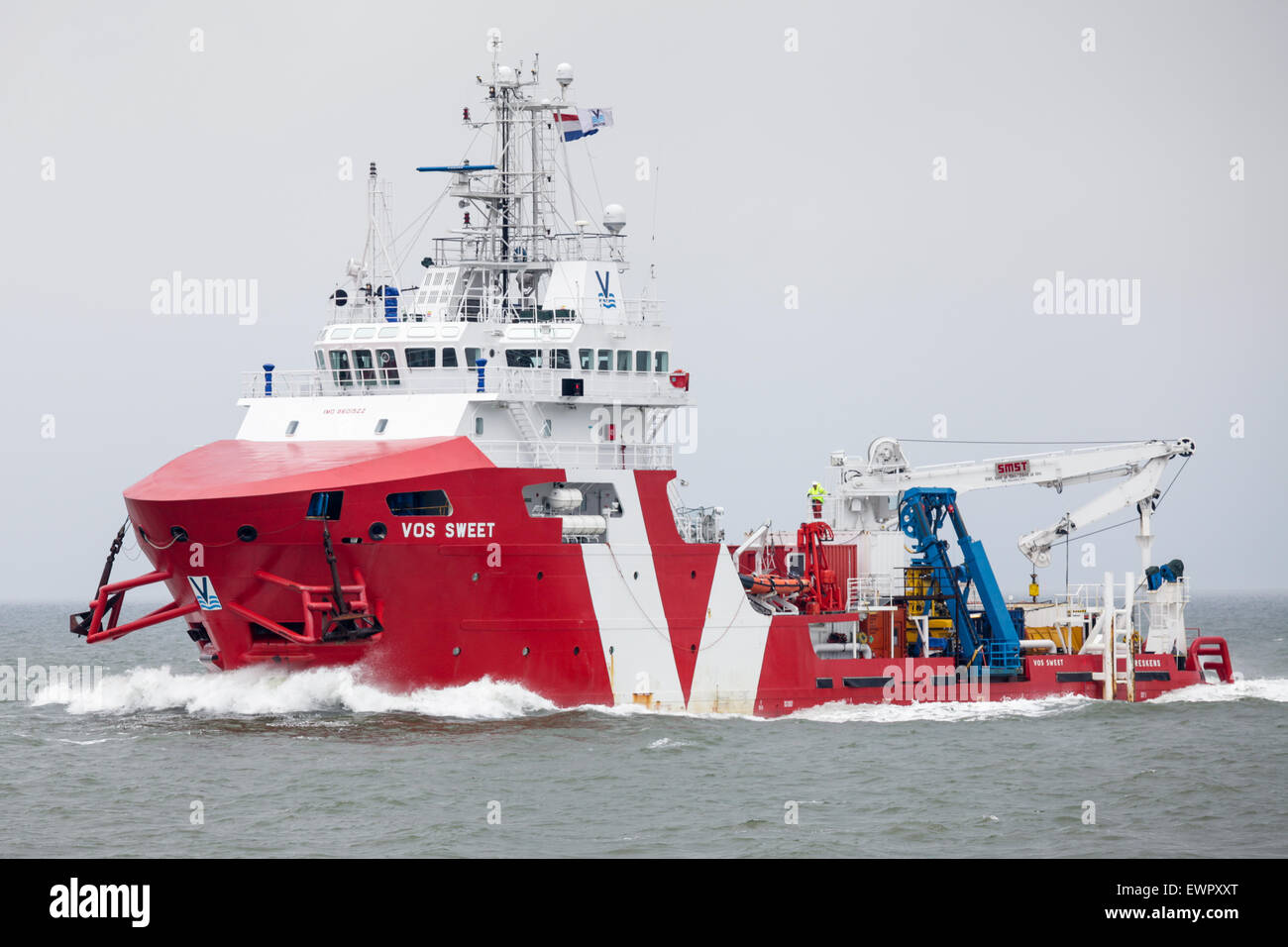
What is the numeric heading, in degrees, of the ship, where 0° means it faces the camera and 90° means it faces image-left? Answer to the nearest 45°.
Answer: approximately 45°
